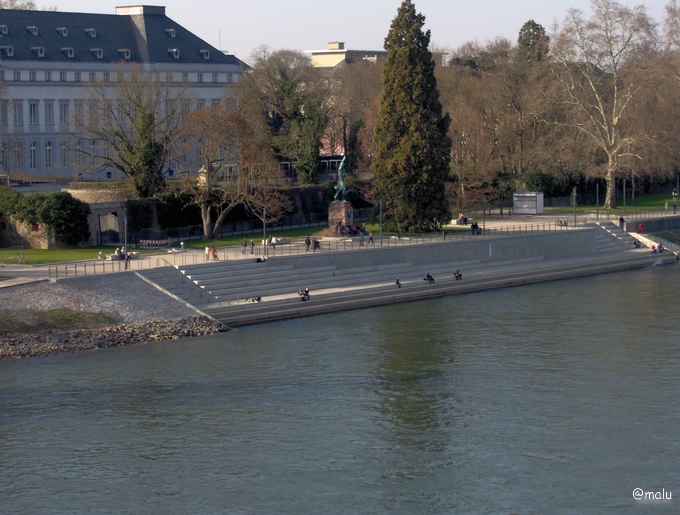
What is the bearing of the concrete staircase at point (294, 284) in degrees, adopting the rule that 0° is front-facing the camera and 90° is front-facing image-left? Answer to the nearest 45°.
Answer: approximately 315°

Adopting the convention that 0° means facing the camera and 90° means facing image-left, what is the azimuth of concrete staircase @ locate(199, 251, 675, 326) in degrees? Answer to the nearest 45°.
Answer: approximately 315°

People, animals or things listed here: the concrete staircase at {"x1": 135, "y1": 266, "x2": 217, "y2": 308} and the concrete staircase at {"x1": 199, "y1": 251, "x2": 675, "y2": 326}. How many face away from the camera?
0

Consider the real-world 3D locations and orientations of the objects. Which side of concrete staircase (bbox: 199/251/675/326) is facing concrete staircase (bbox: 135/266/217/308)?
right
